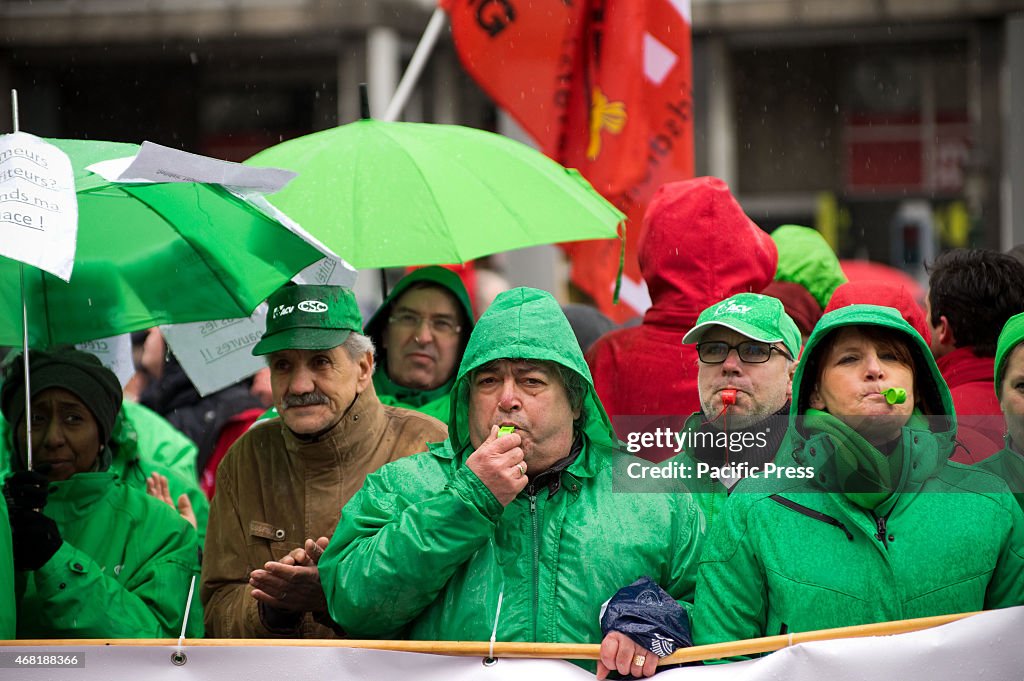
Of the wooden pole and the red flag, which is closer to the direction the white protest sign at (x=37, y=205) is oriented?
the wooden pole

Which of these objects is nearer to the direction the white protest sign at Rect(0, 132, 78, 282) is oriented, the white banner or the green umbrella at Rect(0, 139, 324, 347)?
the white banner

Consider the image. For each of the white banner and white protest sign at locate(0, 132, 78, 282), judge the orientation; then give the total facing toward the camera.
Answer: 2

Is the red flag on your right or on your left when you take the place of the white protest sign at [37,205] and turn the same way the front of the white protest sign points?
on your left

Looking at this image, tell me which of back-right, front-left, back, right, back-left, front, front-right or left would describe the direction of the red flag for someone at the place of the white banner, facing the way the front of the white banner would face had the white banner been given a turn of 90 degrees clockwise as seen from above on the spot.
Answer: right

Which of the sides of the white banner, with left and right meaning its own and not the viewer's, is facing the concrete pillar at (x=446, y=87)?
back

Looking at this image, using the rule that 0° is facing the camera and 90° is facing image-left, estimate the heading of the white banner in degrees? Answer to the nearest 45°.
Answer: approximately 0°

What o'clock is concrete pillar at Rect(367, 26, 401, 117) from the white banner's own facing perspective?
The concrete pillar is roughly at 6 o'clock from the white banner.
